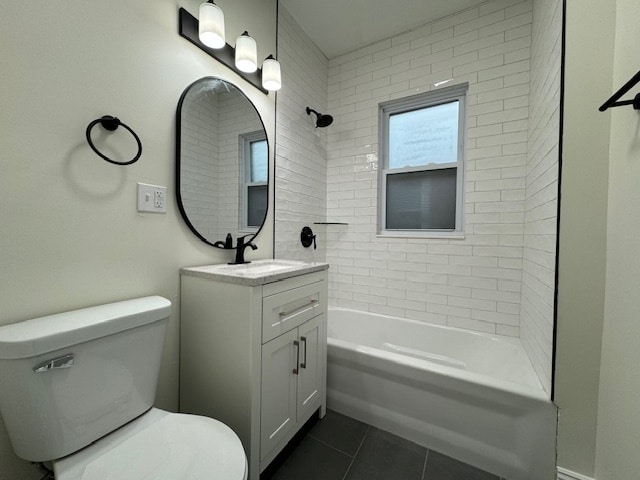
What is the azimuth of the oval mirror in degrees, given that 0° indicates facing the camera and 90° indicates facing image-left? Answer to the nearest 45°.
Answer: approximately 315°

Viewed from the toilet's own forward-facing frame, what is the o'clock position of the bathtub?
The bathtub is roughly at 11 o'clock from the toilet.

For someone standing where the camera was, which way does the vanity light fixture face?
facing the viewer and to the right of the viewer

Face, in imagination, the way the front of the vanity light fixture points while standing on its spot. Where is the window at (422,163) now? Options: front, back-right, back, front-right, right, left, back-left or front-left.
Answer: front-left

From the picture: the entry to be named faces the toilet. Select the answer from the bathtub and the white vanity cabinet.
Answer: the bathtub

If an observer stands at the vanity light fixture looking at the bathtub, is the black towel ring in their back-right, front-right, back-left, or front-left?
back-right
